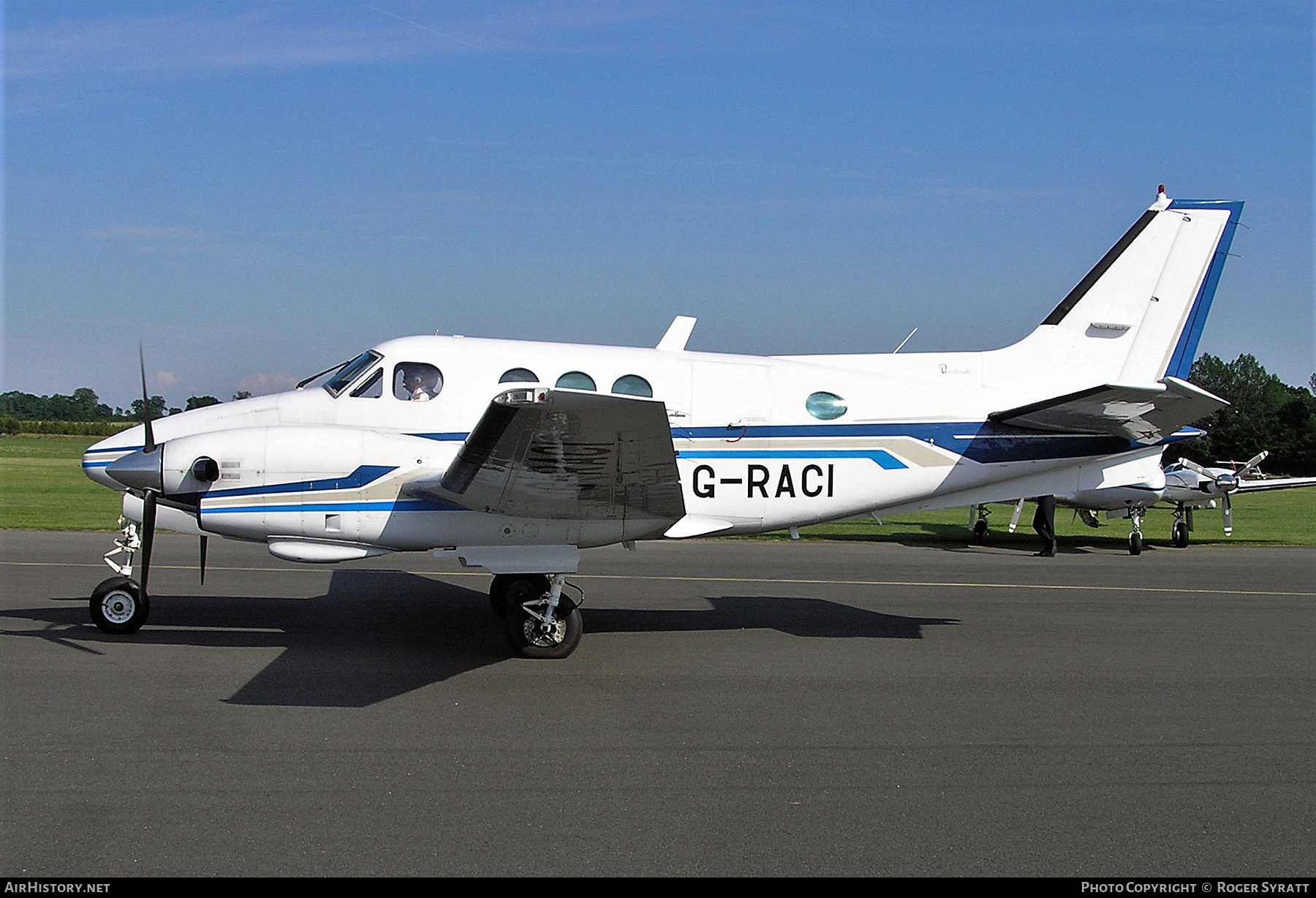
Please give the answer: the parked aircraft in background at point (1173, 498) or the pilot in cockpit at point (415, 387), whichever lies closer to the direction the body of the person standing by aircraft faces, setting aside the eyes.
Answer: the pilot in cockpit

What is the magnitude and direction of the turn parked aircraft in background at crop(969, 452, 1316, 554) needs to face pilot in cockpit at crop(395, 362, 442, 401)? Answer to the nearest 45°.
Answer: approximately 45° to its right

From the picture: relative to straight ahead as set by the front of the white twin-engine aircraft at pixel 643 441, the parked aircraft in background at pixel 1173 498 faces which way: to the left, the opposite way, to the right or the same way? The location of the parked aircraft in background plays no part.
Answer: to the left

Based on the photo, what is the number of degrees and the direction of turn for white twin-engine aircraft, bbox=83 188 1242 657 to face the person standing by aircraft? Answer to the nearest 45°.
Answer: approximately 135° to its right

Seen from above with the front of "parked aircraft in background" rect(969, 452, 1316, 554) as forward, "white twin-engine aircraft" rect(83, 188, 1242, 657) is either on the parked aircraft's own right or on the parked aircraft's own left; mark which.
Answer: on the parked aircraft's own right

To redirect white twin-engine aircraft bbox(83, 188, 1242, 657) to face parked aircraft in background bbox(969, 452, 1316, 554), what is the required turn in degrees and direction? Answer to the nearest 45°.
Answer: approximately 135° to its right

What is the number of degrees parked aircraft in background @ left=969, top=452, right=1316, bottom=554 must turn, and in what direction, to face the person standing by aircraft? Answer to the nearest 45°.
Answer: approximately 90° to its right

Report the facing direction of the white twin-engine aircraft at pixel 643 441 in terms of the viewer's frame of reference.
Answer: facing to the left of the viewer

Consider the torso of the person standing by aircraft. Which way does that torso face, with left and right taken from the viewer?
facing to the left of the viewer

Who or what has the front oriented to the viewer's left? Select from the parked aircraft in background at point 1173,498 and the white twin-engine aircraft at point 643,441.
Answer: the white twin-engine aircraft
